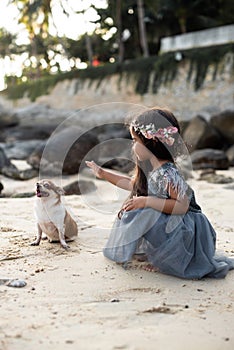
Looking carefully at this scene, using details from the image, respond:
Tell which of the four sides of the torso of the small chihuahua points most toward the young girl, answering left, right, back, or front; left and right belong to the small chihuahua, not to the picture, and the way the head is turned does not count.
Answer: left

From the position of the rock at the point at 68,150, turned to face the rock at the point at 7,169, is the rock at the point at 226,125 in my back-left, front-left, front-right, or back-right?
back-right

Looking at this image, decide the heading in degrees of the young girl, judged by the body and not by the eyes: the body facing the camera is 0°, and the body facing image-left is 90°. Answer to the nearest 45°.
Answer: approximately 90°

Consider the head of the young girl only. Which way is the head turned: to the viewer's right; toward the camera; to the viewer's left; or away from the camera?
to the viewer's left

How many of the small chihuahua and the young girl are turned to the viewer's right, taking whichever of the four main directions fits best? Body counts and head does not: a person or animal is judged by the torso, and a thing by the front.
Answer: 0

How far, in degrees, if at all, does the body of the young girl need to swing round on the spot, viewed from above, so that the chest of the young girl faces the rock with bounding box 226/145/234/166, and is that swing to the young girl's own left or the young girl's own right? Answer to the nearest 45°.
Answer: approximately 90° to the young girl's own right

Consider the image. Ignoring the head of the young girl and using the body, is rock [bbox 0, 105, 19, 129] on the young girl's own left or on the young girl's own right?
on the young girl's own right

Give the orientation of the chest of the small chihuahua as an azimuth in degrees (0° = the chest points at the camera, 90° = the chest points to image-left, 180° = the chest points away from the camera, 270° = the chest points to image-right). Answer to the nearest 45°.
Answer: approximately 45°

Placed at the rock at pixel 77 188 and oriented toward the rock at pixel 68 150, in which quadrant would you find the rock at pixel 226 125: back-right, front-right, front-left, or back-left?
front-right
